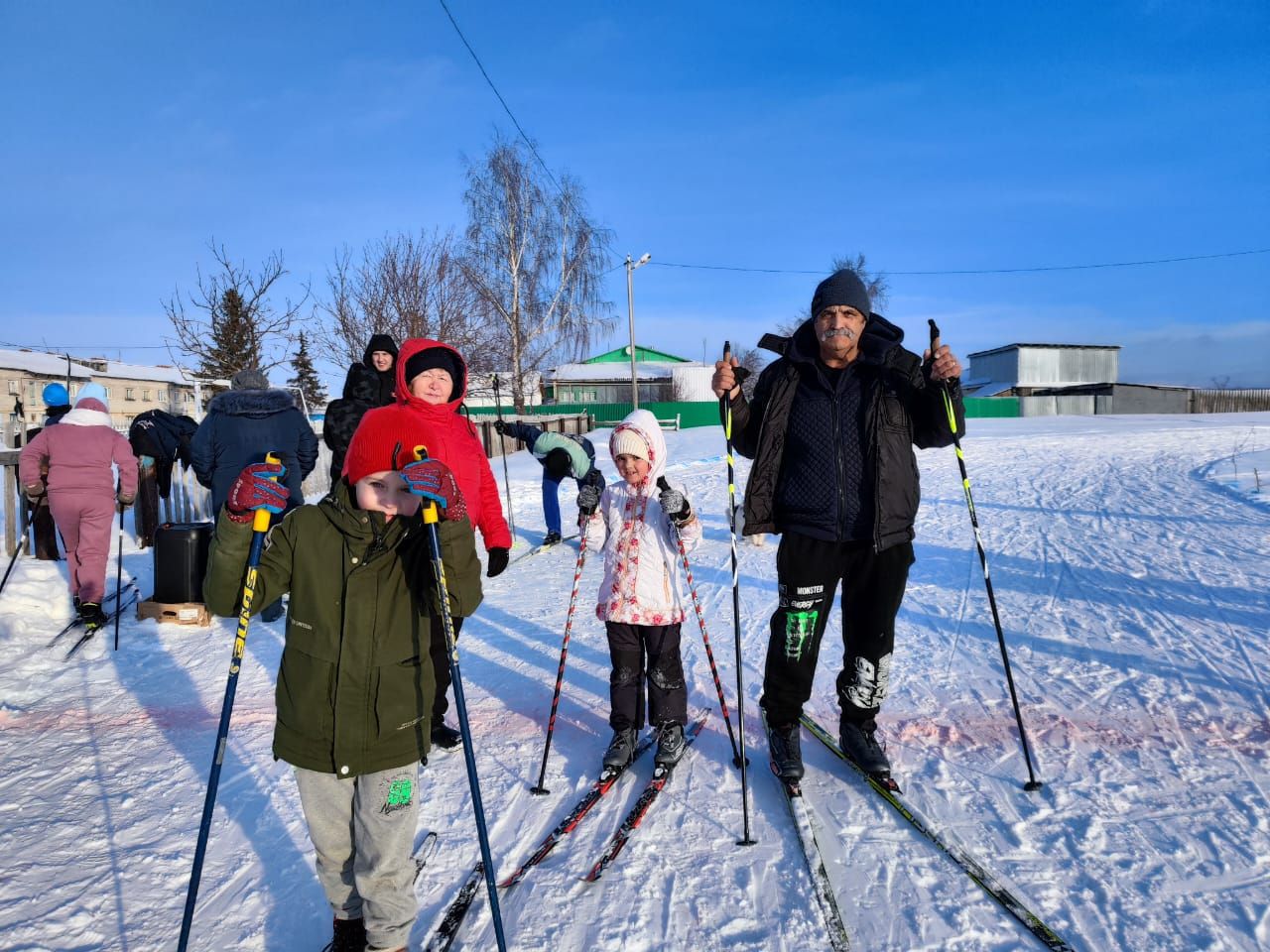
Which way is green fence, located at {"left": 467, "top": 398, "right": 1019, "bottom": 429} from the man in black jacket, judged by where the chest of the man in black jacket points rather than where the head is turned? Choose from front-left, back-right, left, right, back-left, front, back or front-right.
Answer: back

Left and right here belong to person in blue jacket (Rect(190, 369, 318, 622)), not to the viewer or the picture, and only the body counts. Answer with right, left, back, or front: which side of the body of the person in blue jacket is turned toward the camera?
back

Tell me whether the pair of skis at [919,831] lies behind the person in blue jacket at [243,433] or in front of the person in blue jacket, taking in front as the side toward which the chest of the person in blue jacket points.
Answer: behind

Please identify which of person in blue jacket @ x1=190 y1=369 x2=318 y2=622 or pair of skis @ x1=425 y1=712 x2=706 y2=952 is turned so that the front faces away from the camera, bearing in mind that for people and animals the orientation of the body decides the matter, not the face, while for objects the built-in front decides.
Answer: the person in blue jacket
